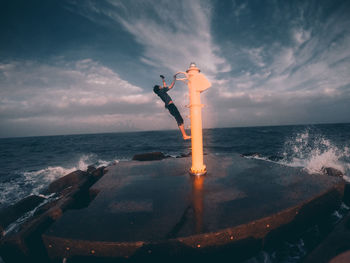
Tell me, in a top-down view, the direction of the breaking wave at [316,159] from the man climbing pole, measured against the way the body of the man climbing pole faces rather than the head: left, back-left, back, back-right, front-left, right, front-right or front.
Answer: front-left

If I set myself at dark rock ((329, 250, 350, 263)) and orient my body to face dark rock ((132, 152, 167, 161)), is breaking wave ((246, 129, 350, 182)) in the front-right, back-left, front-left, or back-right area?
front-right

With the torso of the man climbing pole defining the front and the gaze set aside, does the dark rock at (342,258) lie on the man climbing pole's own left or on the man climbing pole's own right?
on the man climbing pole's own right

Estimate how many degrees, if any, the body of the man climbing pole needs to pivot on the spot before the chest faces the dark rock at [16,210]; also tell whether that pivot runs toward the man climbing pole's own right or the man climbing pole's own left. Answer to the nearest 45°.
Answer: approximately 180°

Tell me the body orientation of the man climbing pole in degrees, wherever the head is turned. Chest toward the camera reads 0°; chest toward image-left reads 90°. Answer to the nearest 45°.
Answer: approximately 270°

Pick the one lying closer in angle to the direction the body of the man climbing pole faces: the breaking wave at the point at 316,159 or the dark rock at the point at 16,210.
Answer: the breaking wave
